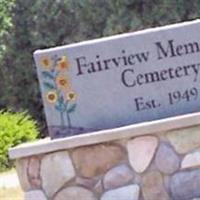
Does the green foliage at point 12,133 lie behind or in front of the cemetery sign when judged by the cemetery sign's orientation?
behind

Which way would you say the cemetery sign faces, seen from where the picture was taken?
facing the viewer
